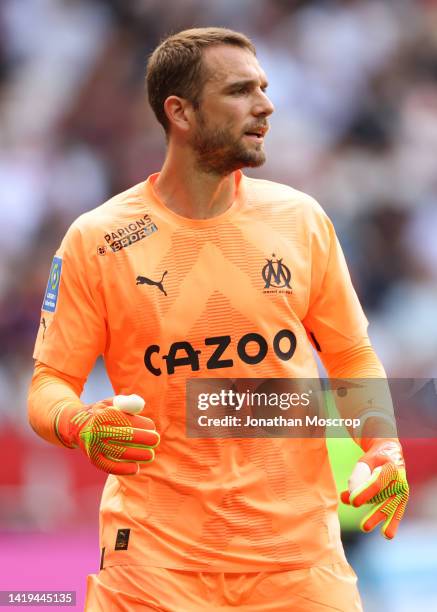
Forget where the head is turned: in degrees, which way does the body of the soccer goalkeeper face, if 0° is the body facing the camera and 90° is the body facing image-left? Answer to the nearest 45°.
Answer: approximately 0°

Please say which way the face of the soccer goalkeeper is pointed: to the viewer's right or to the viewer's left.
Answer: to the viewer's right
